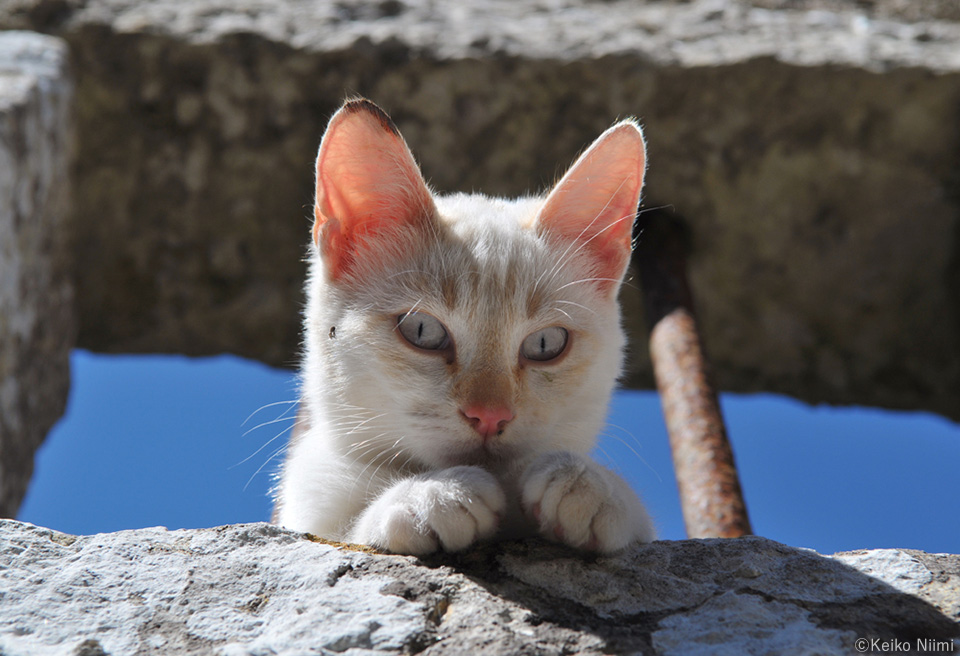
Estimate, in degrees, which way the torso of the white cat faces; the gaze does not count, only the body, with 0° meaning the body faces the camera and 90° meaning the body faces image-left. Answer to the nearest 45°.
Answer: approximately 0°

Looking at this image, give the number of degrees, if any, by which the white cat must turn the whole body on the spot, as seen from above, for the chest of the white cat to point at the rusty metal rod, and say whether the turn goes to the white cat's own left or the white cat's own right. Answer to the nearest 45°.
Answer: approximately 135° to the white cat's own left

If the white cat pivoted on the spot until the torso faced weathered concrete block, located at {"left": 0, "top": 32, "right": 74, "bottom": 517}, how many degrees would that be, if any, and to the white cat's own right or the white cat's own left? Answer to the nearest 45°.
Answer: approximately 135° to the white cat's own right
